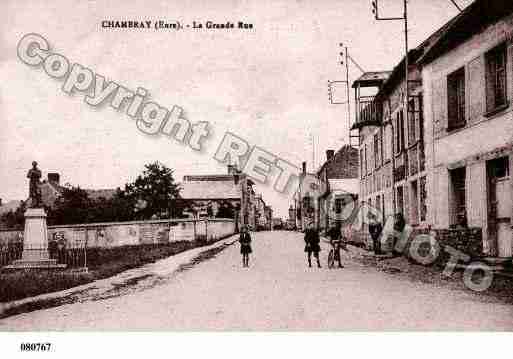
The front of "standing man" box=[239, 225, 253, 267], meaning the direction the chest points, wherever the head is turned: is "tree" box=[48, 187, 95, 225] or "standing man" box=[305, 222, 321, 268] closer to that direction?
the standing man

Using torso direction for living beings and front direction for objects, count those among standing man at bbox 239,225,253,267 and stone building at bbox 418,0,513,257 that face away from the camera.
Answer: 0

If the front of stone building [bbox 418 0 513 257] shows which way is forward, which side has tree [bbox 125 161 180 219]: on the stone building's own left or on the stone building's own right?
on the stone building's own right

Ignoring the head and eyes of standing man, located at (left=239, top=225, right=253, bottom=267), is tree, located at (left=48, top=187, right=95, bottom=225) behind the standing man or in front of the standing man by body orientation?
behind

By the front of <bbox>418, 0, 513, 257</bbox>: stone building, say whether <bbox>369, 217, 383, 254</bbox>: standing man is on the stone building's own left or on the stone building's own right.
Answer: on the stone building's own right

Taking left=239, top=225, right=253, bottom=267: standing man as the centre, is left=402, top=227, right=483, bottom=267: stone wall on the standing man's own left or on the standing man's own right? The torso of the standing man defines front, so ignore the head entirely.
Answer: on the standing man's own left

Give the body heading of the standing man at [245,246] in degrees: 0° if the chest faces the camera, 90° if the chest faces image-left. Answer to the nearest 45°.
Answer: approximately 0°

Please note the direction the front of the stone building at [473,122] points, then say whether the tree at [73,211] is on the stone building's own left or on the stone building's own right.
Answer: on the stone building's own right

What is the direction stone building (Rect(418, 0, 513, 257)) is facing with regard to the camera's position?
facing the viewer and to the left of the viewer

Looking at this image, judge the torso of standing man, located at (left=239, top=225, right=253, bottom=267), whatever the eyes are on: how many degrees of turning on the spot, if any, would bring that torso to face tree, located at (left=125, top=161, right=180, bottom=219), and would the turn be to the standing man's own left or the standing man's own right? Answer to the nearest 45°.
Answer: approximately 180°
